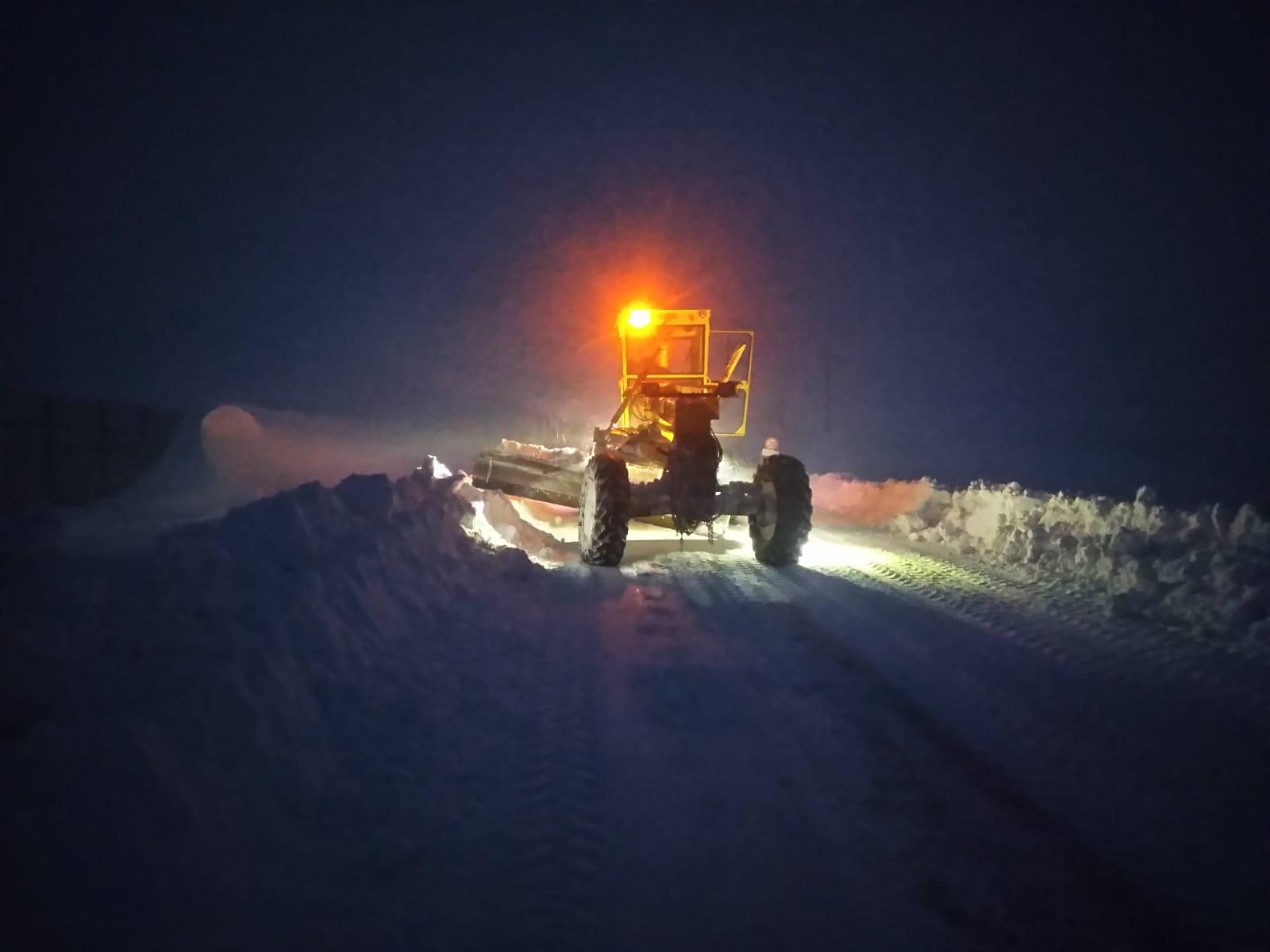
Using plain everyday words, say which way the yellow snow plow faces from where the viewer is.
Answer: facing the viewer
